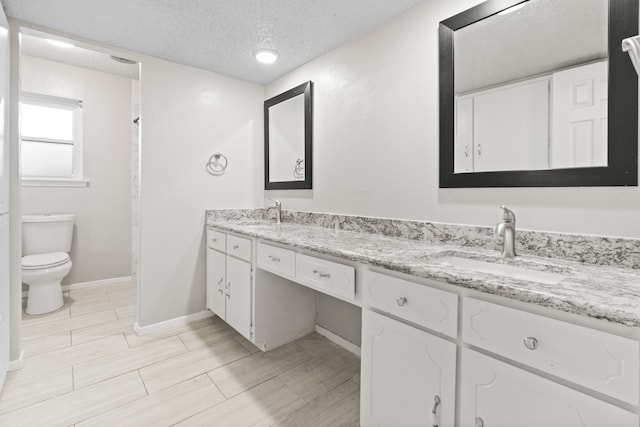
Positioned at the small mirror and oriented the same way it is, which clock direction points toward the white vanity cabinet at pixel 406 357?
The white vanity cabinet is roughly at 10 o'clock from the small mirror.

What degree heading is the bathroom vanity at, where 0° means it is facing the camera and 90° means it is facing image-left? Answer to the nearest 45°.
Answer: approximately 45°

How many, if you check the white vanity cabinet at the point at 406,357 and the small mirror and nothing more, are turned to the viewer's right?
0

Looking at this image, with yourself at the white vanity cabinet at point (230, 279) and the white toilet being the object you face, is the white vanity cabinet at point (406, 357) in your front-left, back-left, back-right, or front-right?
back-left

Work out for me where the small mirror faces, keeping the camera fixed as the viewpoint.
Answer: facing the viewer and to the left of the viewer

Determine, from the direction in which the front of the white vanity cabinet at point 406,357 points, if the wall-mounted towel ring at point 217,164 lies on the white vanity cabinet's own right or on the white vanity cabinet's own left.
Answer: on the white vanity cabinet's own right

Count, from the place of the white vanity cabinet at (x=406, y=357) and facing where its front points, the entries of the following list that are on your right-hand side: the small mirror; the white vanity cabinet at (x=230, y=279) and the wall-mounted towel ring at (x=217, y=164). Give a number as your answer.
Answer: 3

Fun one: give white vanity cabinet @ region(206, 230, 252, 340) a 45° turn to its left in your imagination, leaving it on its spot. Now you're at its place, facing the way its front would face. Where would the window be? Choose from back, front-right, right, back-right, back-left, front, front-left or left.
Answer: back-right
